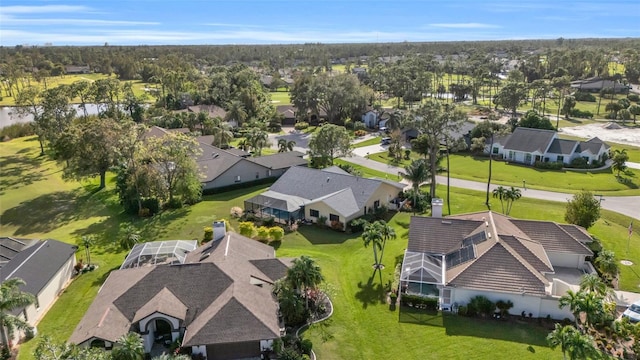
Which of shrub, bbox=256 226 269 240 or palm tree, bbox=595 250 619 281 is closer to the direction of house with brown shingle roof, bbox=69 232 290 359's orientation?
the palm tree

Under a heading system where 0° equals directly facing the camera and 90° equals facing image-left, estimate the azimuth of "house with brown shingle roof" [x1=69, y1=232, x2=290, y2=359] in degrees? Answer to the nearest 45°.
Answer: approximately 0°

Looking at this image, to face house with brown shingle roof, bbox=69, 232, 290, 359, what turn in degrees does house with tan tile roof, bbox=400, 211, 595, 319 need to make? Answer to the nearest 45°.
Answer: approximately 135° to its right

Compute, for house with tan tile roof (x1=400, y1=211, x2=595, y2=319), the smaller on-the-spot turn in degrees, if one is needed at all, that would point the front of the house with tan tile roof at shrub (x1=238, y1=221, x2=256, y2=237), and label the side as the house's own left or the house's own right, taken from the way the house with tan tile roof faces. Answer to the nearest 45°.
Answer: approximately 180°

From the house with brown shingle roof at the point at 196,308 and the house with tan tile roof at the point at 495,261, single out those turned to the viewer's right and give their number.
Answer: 1

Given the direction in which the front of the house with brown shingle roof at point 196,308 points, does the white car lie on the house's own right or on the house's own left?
on the house's own left

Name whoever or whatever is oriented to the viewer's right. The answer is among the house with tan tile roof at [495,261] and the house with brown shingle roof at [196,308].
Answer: the house with tan tile roof

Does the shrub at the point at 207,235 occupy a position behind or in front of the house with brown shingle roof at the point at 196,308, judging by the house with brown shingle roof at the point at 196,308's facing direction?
behind

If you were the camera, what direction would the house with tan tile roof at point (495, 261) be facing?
facing to the right of the viewer

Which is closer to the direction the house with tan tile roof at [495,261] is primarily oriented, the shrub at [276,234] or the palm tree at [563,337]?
the palm tree
